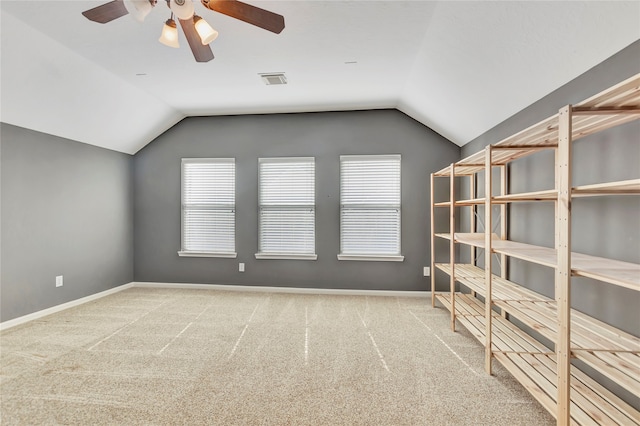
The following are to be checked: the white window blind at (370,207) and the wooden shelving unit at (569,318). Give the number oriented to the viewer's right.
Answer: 0

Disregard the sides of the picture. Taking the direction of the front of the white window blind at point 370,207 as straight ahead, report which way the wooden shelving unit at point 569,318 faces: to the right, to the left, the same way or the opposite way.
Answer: to the right

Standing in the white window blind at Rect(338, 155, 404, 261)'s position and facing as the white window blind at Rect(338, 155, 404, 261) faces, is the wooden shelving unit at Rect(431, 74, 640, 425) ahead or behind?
ahead

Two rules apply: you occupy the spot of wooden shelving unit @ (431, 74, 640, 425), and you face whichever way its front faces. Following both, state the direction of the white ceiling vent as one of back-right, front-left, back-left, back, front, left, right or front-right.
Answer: front-right

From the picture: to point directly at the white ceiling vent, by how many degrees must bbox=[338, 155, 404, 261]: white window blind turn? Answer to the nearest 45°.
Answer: approximately 45° to its right

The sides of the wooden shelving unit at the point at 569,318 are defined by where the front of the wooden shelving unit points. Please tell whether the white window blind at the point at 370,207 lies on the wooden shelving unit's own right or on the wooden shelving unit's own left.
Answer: on the wooden shelving unit's own right

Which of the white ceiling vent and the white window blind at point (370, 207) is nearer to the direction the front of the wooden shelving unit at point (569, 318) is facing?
the white ceiling vent

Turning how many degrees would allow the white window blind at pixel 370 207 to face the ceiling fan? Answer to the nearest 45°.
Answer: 0° — it already faces it

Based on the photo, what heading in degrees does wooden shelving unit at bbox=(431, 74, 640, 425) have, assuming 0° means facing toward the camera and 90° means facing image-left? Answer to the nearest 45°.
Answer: approximately 45°

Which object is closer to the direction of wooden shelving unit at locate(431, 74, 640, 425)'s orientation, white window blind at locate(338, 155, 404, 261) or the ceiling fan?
the ceiling fan

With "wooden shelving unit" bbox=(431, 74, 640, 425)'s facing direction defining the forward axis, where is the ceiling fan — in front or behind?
in front
